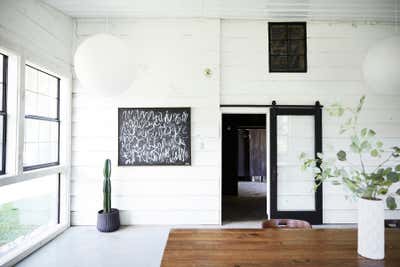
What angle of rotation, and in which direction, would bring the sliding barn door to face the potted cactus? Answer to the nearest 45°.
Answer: approximately 45° to its right

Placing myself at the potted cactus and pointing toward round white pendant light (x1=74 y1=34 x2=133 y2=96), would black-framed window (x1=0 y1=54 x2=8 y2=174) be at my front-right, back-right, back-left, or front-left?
front-right

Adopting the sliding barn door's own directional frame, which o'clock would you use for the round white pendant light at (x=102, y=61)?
The round white pendant light is roughly at 1 o'clock from the sliding barn door.

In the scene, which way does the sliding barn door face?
toward the camera

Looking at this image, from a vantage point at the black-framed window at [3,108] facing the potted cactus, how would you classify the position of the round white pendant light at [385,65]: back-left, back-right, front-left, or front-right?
front-right

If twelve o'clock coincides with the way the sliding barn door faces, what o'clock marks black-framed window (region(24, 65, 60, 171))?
The black-framed window is roughly at 2 o'clock from the sliding barn door.

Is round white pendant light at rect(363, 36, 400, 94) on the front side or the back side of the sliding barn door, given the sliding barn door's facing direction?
on the front side

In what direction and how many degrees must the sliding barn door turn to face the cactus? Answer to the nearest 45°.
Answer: approximately 45° to its right

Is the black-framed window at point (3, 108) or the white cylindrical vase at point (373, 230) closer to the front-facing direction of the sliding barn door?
the white cylindrical vase

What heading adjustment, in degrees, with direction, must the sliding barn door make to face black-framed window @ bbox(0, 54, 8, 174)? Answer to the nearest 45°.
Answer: approximately 45° to its right
